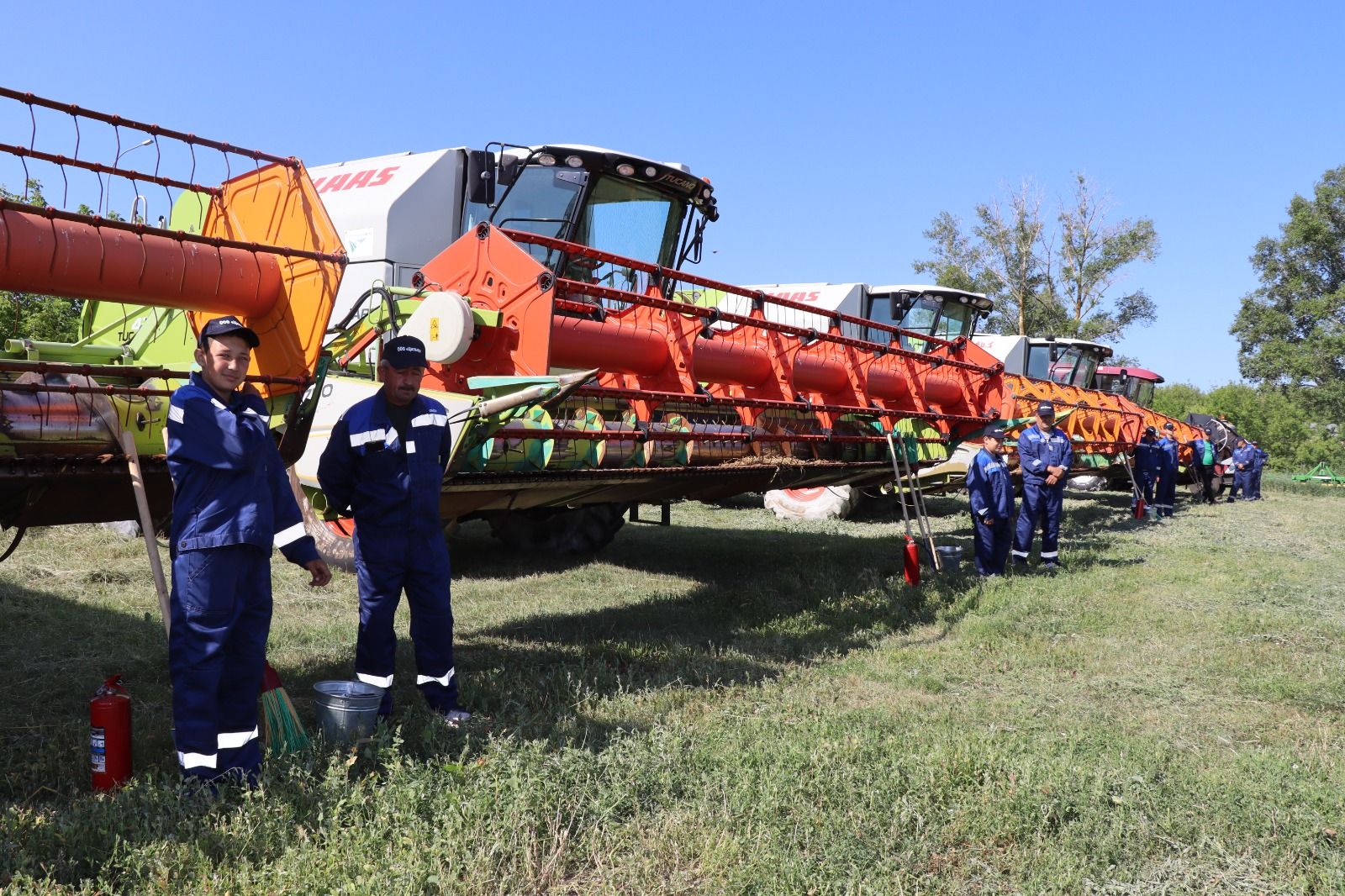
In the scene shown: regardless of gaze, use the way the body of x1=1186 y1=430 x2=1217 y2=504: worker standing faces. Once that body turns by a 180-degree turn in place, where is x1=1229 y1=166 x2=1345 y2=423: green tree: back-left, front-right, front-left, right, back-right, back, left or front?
front-right

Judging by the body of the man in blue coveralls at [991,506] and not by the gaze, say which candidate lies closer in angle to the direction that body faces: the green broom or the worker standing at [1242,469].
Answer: the green broom

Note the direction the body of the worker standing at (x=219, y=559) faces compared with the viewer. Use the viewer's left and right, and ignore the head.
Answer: facing the viewer and to the right of the viewer

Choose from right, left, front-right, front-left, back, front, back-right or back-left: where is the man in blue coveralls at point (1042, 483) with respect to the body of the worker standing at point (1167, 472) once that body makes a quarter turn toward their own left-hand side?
back-right

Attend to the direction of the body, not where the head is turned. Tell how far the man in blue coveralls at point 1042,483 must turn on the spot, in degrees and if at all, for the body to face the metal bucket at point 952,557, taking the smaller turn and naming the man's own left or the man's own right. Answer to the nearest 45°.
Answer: approximately 45° to the man's own right

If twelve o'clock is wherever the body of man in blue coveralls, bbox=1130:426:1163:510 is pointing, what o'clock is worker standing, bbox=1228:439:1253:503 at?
The worker standing is roughly at 8 o'clock from the man in blue coveralls.

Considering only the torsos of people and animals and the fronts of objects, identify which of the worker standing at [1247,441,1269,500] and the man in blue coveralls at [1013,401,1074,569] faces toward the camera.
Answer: the man in blue coveralls

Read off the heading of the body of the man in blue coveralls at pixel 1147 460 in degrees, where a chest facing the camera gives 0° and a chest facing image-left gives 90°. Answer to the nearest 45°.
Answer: approximately 315°

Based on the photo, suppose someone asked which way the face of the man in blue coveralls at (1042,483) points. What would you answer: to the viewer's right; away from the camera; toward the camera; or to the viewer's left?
toward the camera

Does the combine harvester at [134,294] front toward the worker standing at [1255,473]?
no

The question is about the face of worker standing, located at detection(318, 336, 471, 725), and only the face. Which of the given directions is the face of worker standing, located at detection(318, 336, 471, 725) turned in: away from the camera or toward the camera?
toward the camera

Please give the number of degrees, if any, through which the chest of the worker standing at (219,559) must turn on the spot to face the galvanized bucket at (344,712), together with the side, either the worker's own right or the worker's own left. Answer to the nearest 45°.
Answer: approximately 90° to the worker's own left

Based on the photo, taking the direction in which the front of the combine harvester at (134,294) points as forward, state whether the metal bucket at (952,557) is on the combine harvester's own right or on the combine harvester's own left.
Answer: on the combine harvester's own left

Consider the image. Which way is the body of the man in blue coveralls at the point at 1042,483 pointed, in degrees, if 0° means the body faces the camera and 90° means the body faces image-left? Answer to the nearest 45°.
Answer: approximately 0°

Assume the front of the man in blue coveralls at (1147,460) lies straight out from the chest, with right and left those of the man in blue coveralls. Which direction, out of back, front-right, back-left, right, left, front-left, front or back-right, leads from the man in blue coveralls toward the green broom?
front-right

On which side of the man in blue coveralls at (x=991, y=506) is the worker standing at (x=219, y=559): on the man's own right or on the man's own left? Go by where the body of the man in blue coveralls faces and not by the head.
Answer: on the man's own right

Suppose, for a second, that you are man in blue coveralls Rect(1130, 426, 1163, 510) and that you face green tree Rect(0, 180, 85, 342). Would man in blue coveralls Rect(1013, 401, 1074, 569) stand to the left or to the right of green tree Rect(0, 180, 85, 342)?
left

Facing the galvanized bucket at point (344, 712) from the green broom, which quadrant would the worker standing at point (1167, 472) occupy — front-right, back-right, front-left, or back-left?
front-left

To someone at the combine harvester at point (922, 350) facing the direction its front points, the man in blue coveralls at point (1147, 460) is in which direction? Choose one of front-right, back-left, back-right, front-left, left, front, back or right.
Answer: left

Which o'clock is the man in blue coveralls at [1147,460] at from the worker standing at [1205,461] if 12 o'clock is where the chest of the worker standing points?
The man in blue coveralls is roughly at 2 o'clock from the worker standing.

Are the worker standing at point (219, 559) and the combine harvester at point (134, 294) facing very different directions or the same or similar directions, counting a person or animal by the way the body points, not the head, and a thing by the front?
same or similar directions
